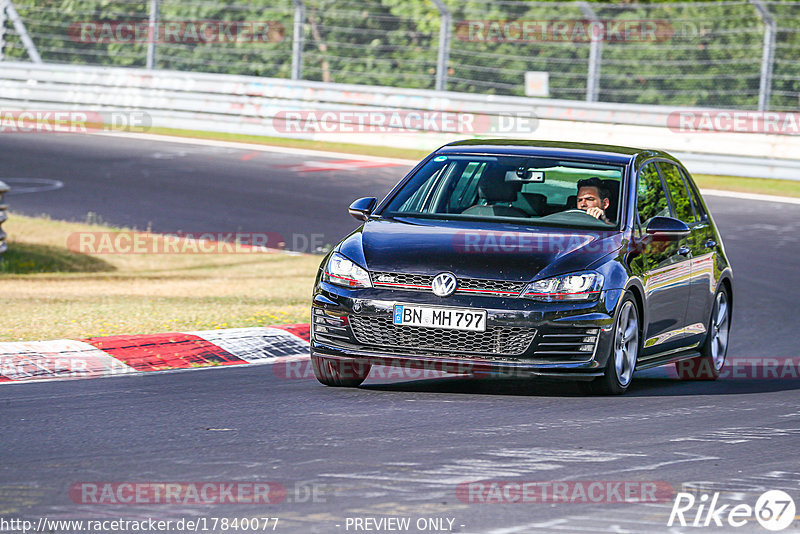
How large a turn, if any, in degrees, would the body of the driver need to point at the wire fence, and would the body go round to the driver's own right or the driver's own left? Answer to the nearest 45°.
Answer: approximately 135° to the driver's own right

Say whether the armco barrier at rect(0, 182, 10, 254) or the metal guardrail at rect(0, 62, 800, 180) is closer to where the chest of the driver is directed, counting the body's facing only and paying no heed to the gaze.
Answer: the armco barrier

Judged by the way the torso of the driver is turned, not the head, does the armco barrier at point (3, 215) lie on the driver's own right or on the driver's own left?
on the driver's own right

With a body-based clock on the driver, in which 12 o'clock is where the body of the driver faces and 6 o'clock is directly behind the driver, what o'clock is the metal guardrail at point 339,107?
The metal guardrail is roughly at 4 o'clock from the driver.

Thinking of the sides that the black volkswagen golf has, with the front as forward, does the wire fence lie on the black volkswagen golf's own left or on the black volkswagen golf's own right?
on the black volkswagen golf's own right

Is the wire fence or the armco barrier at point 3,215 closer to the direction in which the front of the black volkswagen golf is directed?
the armco barrier

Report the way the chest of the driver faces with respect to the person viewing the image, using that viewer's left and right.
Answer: facing the viewer and to the left of the viewer

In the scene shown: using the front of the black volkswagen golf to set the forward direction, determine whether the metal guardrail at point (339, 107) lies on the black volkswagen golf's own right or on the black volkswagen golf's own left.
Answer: on the black volkswagen golf's own right

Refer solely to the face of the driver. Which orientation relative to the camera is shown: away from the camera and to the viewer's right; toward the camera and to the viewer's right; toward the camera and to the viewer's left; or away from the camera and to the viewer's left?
toward the camera and to the viewer's left

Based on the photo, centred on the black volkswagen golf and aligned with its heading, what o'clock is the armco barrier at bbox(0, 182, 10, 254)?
The armco barrier is roughly at 3 o'clock from the black volkswagen golf.
